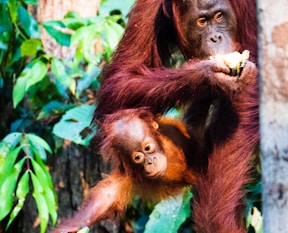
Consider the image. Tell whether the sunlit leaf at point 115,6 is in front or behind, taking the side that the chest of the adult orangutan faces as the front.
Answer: behind

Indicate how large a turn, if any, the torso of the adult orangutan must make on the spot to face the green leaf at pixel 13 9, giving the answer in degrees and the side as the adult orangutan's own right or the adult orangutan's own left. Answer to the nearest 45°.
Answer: approximately 135° to the adult orangutan's own right

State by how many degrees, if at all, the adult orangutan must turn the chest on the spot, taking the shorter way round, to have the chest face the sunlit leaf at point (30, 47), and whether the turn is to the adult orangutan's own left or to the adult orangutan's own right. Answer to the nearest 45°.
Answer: approximately 135° to the adult orangutan's own right

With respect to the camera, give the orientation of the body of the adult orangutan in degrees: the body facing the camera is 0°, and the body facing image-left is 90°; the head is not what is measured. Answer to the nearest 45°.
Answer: approximately 0°
